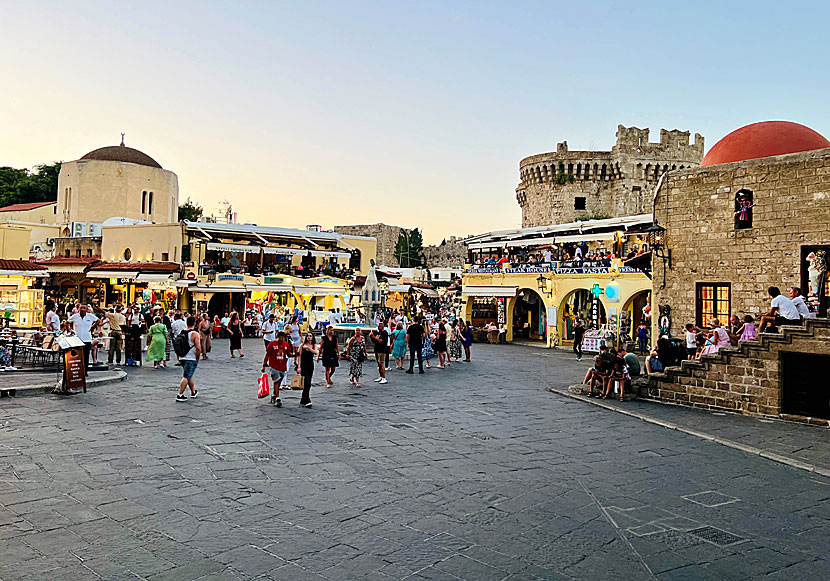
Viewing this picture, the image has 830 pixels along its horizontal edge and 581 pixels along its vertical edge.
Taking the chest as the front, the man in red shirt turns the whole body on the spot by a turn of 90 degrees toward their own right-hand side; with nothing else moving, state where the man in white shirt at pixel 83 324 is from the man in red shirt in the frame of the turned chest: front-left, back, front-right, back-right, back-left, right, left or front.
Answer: front-right

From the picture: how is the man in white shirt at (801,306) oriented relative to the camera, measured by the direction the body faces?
to the viewer's left

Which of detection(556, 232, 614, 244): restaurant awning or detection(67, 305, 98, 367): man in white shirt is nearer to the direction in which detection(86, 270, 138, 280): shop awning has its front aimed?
the man in white shirt

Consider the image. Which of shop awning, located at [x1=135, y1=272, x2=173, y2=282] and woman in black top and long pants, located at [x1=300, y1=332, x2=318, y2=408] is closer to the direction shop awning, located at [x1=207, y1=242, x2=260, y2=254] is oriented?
the woman in black top and long pants

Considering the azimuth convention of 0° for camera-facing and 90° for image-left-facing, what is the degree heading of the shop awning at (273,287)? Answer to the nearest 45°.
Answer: approximately 0°

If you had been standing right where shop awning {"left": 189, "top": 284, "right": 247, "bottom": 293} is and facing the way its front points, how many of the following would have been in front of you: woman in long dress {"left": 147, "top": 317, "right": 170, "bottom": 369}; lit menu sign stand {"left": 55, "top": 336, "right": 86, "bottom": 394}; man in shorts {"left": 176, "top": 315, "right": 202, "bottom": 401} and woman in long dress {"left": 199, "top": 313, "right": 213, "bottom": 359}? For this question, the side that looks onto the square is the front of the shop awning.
4

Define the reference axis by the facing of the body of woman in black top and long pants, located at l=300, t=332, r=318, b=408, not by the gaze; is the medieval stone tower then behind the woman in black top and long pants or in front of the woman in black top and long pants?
behind

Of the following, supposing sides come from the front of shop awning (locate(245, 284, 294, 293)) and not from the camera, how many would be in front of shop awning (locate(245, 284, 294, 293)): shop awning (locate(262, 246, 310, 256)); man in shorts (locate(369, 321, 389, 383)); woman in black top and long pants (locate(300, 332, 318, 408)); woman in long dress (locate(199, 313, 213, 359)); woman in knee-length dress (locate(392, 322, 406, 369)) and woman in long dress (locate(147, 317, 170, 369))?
5
